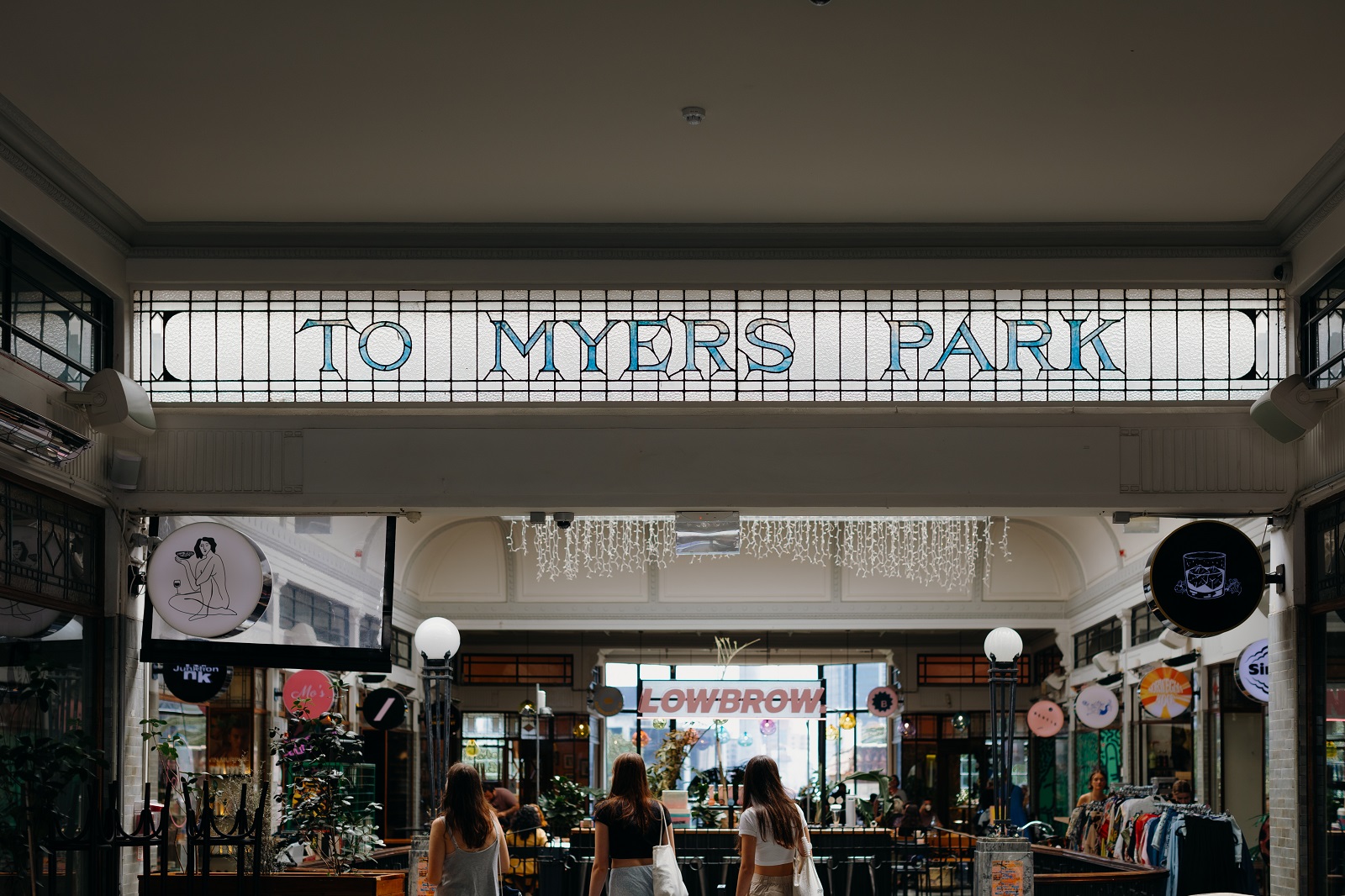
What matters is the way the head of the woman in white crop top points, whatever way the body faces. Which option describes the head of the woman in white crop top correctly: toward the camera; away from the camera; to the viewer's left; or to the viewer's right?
away from the camera

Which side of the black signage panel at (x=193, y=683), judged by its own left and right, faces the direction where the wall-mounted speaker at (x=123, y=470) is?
front

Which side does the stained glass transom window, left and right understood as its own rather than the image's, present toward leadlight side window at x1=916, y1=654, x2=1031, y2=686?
back

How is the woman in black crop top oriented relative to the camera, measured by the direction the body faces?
away from the camera

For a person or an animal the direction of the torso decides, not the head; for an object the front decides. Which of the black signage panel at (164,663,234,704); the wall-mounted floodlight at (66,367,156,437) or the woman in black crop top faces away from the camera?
the woman in black crop top

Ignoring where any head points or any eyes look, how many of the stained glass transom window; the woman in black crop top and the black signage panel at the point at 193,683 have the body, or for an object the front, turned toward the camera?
2

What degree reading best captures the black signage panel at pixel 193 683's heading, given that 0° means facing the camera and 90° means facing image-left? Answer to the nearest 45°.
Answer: approximately 0°

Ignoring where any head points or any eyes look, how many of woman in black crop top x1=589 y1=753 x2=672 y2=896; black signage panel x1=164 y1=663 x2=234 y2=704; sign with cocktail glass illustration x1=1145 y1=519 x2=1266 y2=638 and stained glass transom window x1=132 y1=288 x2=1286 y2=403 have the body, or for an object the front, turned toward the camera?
3

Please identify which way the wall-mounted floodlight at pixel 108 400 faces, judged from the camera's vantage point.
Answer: facing the viewer and to the right of the viewer
